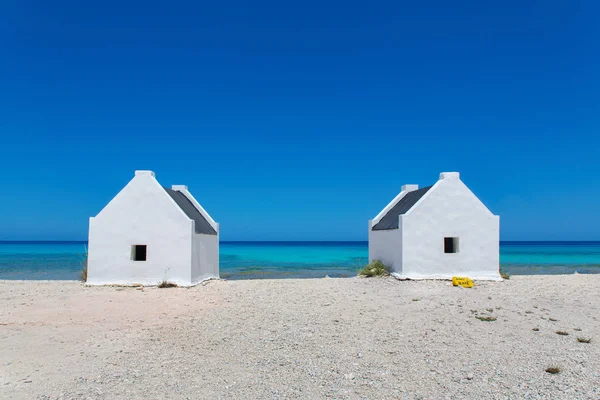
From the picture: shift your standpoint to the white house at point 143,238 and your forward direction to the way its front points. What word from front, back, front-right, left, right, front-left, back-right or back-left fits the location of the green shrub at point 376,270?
left

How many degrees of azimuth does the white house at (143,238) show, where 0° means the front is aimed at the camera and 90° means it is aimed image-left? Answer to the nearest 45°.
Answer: approximately 0°

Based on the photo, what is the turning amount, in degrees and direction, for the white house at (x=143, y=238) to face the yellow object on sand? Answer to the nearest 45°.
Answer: approximately 90° to its left

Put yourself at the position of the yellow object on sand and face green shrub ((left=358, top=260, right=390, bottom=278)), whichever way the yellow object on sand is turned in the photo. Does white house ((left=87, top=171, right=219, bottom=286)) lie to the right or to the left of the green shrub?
left
